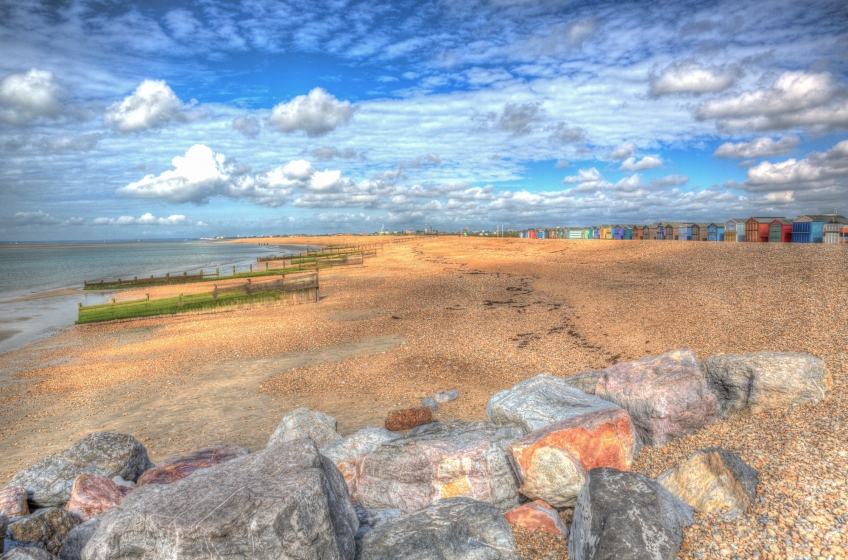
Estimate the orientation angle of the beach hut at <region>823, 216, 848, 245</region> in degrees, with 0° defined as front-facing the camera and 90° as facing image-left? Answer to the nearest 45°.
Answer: approximately 45°

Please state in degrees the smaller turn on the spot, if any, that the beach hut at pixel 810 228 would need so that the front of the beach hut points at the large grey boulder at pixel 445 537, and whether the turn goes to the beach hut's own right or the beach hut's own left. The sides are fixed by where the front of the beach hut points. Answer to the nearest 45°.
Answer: approximately 45° to the beach hut's own left

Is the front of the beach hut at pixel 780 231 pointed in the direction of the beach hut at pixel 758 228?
no

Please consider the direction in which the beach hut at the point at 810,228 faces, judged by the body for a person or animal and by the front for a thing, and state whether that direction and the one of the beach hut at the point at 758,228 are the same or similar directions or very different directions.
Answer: same or similar directions

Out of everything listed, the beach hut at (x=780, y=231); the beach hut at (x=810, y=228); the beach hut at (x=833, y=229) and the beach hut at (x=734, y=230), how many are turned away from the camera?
0

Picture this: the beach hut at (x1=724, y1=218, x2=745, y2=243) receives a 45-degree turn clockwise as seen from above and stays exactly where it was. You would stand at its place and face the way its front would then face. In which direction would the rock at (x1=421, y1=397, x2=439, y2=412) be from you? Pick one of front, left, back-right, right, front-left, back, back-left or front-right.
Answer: left

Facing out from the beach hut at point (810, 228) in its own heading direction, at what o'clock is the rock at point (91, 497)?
The rock is roughly at 11 o'clock from the beach hut.

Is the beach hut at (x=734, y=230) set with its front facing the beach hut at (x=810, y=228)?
no

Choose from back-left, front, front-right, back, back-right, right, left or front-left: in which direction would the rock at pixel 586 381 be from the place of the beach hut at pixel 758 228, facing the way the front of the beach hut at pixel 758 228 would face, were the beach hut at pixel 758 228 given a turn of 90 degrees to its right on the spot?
back-left

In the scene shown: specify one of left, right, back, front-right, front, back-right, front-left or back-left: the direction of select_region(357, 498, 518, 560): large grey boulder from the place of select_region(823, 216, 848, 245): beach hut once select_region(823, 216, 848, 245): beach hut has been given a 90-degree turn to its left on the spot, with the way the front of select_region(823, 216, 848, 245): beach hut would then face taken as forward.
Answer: front-right

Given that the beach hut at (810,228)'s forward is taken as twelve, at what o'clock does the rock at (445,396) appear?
The rock is roughly at 11 o'clock from the beach hut.

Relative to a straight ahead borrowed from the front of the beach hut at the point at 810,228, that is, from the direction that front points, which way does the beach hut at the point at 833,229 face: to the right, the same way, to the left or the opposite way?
the same way

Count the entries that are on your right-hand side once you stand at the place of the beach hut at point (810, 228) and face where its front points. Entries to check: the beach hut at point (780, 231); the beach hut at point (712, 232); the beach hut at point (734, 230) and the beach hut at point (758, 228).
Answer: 4

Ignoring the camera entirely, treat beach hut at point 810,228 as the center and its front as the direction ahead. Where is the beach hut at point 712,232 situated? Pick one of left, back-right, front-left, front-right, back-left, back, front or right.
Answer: right

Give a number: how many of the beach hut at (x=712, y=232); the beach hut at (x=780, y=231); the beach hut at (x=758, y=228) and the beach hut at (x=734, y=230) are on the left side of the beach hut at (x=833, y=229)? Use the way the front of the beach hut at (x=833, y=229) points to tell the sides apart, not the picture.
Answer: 0

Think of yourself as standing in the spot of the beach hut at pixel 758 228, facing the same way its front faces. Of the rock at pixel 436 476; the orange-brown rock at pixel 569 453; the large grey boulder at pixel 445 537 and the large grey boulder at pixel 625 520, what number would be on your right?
0

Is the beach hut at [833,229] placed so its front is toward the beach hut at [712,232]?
no

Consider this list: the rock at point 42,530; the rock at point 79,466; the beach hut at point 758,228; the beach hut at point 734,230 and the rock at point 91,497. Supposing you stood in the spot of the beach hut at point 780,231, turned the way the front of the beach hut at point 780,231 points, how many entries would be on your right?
2

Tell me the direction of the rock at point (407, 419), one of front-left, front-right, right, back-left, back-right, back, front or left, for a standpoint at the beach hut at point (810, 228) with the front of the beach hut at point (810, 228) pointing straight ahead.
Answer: front-left

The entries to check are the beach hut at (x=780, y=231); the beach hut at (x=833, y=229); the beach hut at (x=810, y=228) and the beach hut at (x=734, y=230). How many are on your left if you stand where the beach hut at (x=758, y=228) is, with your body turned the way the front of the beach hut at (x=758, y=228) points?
3

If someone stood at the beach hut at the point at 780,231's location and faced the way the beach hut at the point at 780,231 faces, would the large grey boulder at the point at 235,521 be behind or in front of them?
in front

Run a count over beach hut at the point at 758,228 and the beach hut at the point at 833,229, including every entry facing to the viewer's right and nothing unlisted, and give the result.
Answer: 0
